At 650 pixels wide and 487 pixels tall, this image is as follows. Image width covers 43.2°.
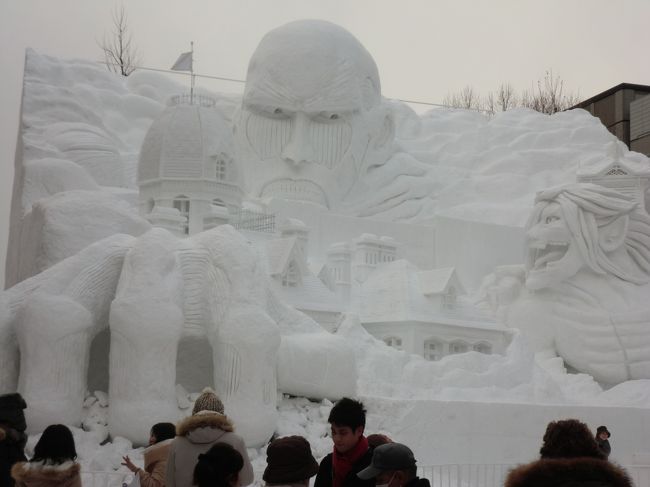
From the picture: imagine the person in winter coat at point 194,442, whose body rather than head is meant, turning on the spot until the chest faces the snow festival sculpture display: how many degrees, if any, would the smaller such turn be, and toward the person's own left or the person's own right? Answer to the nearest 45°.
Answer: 0° — they already face it

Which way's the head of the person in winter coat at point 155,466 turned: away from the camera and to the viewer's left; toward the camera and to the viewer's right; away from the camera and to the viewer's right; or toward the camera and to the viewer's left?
away from the camera and to the viewer's left

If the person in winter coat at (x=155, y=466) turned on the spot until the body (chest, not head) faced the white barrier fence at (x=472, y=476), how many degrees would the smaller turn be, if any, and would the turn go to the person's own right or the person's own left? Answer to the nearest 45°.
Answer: approximately 135° to the person's own right

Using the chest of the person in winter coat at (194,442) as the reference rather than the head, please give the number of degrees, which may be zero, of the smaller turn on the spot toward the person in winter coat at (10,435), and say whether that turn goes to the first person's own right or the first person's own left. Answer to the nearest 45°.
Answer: approximately 45° to the first person's own left

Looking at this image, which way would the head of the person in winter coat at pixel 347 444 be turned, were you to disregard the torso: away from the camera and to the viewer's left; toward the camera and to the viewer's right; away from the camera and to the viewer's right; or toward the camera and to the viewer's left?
toward the camera and to the viewer's left

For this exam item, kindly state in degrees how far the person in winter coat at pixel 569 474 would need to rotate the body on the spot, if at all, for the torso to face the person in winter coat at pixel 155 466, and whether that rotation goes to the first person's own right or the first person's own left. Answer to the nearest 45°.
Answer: approximately 45° to the first person's own left

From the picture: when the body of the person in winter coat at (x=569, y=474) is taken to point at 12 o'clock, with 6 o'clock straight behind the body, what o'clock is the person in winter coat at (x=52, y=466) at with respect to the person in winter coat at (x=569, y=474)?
the person in winter coat at (x=52, y=466) is roughly at 10 o'clock from the person in winter coat at (x=569, y=474).

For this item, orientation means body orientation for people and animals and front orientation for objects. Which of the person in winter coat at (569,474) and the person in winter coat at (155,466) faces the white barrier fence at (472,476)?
the person in winter coat at (569,474)

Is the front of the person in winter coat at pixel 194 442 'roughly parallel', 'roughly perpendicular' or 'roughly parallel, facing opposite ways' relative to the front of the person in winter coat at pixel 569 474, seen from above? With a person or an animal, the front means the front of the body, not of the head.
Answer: roughly parallel

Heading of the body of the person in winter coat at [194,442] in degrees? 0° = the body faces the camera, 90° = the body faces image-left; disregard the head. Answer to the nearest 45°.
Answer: approximately 180°

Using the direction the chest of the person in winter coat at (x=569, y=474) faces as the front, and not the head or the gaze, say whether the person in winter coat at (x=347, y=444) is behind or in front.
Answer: in front

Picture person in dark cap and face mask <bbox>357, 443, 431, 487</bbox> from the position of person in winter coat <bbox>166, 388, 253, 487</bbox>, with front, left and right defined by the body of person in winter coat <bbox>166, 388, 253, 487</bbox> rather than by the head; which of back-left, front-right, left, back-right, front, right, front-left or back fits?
back-right

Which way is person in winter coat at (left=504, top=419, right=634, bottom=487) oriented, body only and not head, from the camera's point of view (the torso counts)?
away from the camera
